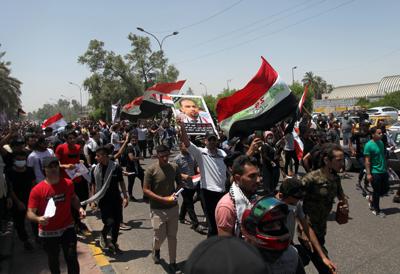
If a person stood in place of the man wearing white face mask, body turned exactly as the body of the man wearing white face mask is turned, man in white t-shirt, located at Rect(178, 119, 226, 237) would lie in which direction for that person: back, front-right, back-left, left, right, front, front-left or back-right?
front-left

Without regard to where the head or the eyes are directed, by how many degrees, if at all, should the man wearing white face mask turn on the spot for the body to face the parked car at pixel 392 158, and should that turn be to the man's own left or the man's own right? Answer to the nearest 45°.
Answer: approximately 90° to the man's own left

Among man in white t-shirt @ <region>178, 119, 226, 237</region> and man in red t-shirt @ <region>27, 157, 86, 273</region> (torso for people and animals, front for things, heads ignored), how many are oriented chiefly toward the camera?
2

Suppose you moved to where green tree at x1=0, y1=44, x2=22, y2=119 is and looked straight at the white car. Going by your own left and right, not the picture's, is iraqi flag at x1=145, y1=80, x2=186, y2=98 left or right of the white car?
right

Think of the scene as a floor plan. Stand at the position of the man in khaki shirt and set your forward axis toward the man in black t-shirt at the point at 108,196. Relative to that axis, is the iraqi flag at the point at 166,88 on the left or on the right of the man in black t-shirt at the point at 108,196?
right

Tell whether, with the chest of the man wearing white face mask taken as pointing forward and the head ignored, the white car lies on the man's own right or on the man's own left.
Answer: on the man's own left

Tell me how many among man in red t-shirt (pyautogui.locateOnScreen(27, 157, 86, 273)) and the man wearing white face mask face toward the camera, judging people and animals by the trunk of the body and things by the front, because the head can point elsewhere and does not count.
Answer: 2

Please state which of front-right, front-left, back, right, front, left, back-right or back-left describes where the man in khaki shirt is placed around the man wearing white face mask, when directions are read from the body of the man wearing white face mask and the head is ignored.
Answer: front-left

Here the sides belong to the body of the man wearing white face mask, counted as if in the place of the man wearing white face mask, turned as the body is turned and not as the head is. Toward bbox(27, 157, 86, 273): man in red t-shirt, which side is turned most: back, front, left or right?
front

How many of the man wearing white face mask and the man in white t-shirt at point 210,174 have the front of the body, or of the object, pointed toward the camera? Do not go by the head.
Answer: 2

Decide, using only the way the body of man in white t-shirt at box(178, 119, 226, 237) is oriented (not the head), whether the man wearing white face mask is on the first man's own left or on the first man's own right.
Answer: on the first man's own right
